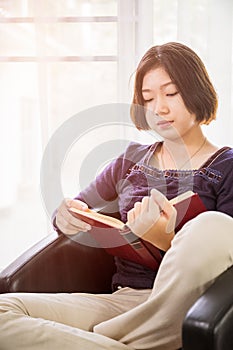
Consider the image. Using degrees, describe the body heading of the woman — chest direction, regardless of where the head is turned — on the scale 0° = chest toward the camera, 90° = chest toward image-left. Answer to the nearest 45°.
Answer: approximately 45°

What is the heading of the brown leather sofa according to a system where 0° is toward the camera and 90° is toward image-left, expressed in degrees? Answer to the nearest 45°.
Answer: approximately 45°
